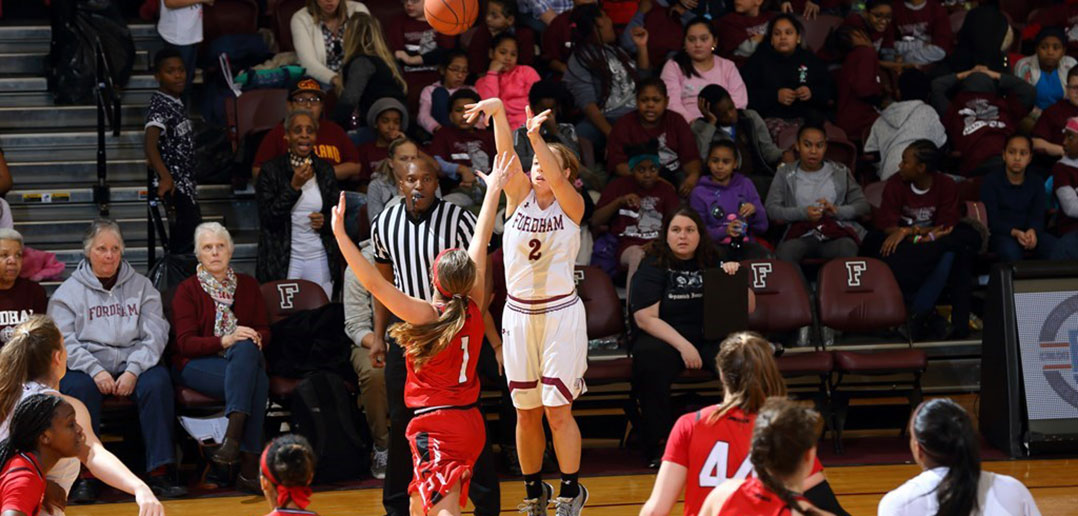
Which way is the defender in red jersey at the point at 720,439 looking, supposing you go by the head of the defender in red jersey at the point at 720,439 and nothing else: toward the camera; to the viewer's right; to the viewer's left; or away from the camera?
away from the camera

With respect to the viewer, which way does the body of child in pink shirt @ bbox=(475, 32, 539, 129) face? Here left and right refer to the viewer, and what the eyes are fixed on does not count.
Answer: facing the viewer

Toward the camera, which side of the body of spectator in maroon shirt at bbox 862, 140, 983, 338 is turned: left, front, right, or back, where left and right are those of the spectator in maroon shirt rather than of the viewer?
front

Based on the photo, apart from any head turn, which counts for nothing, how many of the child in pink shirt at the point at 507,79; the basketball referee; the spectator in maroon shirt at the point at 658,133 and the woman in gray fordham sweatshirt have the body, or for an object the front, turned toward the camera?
4

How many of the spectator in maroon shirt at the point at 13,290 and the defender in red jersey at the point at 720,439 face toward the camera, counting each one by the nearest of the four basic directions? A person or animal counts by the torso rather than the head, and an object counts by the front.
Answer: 1

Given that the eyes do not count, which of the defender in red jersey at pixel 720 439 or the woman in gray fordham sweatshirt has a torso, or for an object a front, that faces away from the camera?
the defender in red jersey

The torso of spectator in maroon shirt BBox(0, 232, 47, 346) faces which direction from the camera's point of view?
toward the camera

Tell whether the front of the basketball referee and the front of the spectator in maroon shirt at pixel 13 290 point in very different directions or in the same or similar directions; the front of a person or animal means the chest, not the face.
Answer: same or similar directions

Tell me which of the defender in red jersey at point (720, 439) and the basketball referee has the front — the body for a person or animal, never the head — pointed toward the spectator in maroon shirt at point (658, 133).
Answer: the defender in red jersey

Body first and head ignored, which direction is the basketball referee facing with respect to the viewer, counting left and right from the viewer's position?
facing the viewer

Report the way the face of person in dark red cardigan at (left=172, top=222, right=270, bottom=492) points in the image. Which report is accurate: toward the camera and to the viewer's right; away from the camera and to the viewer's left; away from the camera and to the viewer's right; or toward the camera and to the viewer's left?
toward the camera and to the viewer's right

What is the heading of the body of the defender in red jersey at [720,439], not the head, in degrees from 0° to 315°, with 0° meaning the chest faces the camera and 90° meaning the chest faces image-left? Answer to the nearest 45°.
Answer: approximately 180°

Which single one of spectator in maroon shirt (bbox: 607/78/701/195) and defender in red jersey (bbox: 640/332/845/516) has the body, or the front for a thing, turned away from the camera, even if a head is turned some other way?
the defender in red jersey

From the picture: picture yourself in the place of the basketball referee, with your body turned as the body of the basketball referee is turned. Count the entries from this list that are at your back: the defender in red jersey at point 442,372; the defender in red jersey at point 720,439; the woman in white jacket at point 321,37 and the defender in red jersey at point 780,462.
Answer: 1
